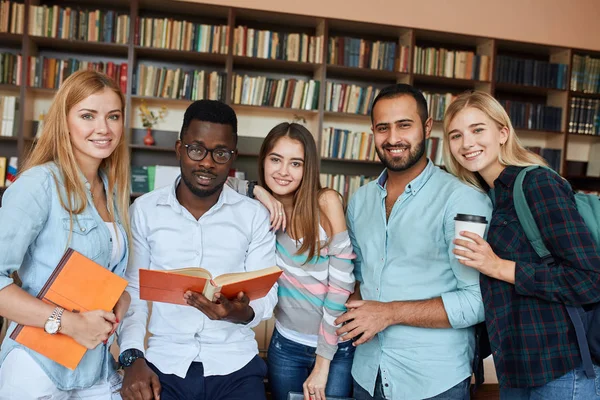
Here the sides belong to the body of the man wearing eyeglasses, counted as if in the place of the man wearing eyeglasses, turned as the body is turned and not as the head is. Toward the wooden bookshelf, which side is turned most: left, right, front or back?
back

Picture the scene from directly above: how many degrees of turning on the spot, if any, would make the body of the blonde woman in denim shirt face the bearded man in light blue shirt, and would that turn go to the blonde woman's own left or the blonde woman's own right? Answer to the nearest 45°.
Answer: approximately 45° to the blonde woman's own left

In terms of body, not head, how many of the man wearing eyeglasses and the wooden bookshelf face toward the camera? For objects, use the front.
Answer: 2

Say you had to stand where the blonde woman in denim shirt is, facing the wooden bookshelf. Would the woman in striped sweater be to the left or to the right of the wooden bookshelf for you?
right

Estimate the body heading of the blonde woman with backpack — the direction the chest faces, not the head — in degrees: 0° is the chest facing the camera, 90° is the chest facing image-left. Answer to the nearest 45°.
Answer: approximately 45°

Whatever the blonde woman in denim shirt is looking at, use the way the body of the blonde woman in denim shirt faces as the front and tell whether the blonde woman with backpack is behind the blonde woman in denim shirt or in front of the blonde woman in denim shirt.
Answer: in front
